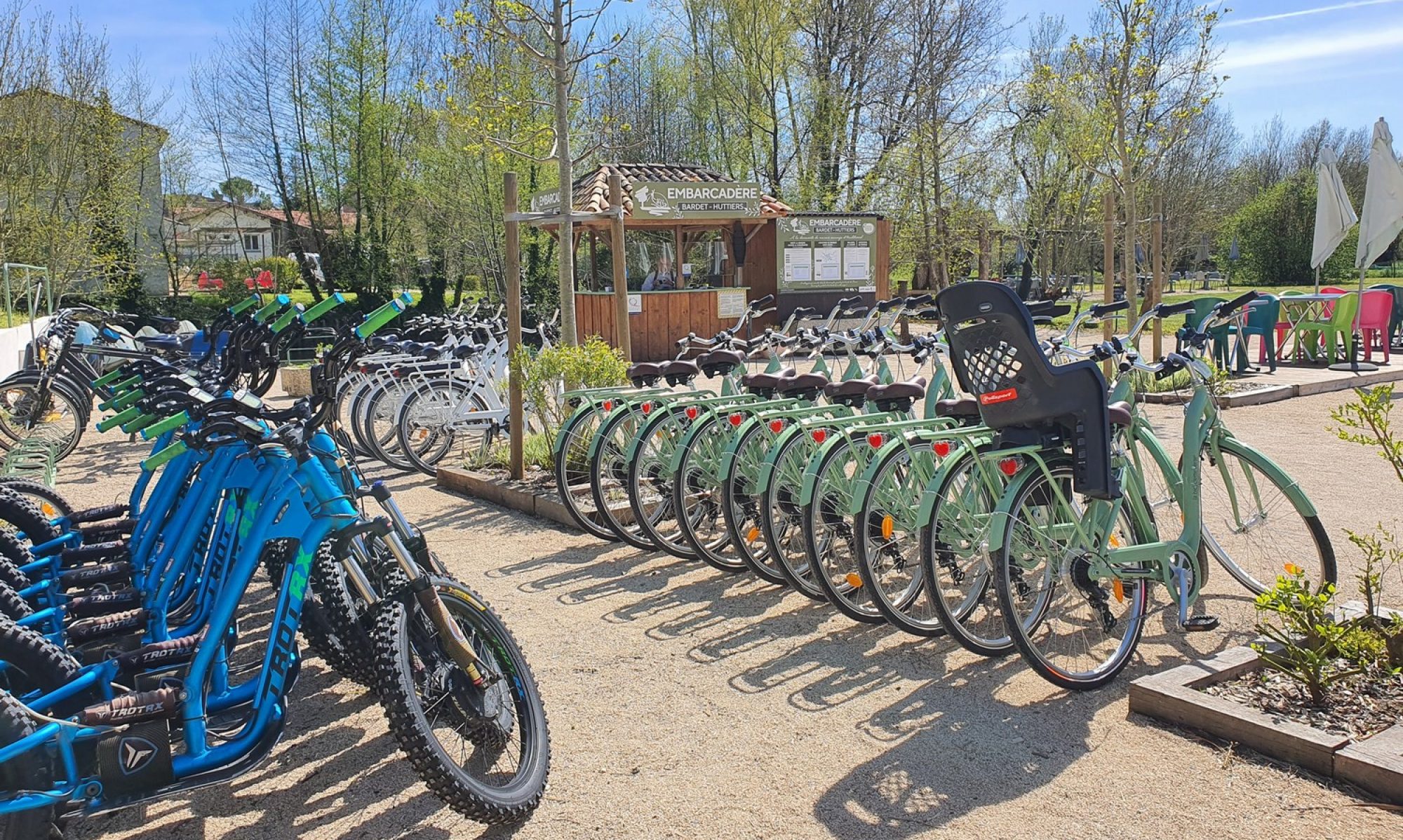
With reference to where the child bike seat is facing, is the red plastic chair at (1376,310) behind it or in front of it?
in front

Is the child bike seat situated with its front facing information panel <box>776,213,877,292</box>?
no

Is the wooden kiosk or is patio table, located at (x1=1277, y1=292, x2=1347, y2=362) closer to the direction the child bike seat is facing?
the patio table

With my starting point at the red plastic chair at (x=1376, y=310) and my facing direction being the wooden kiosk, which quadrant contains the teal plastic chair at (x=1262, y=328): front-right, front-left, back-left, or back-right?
front-left

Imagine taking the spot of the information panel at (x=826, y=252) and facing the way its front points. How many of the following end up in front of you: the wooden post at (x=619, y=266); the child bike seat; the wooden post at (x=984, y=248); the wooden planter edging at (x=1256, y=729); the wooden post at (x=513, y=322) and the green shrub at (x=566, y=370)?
5

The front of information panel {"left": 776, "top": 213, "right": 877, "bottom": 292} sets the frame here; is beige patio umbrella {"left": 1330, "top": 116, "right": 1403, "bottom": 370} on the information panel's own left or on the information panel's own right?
on the information panel's own left

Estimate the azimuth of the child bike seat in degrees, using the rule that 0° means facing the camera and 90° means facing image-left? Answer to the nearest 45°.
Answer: approximately 225°

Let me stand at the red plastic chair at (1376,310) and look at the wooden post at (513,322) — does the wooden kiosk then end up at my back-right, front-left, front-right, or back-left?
front-right

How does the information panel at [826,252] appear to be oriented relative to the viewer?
toward the camera

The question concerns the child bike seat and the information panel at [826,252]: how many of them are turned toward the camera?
1

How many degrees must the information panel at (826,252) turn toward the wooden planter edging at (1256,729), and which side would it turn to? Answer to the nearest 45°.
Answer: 0° — it already faces it

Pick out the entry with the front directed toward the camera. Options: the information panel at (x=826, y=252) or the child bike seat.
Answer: the information panel

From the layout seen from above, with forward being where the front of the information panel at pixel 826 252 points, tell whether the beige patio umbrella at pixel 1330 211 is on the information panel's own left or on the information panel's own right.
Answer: on the information panel's own left

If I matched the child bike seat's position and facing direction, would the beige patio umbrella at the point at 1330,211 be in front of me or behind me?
in front

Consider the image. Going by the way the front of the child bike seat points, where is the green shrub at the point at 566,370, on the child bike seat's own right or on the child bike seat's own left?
on the child bike seat's own left

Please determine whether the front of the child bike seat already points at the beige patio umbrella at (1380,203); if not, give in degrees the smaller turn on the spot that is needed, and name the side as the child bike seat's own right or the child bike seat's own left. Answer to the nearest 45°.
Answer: approximately 45° to the child bike seat's own left

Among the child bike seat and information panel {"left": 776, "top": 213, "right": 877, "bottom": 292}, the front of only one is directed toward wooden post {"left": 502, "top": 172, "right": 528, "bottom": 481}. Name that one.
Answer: the information panel

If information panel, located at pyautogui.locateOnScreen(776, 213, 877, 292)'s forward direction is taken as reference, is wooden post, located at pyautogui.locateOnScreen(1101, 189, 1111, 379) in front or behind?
in front
